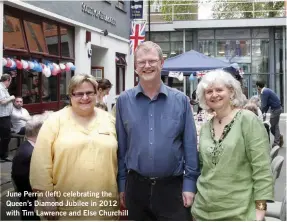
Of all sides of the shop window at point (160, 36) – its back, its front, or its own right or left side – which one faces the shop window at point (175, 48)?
left

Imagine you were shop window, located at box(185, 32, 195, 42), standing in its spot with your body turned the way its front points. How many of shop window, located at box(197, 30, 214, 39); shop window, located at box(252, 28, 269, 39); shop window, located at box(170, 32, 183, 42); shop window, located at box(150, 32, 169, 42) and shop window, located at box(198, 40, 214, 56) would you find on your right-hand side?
2

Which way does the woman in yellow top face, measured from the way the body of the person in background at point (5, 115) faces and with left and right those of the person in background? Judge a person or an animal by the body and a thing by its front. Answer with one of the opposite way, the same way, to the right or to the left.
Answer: to the right

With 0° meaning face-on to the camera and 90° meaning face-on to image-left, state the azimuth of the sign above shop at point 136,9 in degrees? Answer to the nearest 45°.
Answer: approximately 0°

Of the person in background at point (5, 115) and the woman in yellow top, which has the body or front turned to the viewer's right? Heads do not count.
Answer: the person in background

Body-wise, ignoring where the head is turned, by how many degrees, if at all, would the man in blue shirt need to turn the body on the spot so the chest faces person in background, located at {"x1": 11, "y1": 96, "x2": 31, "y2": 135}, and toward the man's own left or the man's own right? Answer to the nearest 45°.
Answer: approximately 135° to the man's own right
